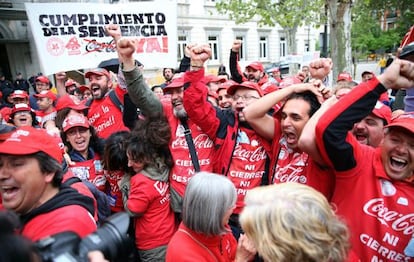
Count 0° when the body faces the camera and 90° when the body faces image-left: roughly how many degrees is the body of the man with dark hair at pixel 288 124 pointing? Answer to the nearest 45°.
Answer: approximately 45°

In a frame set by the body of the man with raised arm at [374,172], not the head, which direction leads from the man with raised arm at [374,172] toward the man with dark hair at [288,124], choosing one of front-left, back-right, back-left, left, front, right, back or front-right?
back-right

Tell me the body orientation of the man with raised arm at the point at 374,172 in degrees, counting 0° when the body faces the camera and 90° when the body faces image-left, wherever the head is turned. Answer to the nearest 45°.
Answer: approximately 0°

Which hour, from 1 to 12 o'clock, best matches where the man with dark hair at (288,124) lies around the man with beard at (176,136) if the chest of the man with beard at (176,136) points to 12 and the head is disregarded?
the man with dark hair at (288,124) is roughly at 10 o'clock from the man with beard at (176,136).

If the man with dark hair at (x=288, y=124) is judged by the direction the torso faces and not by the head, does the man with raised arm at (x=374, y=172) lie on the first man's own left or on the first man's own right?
on the first man's own left

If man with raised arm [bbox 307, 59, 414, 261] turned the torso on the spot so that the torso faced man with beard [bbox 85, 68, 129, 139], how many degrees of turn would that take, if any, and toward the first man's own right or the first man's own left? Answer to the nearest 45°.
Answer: approximately 135° to the first man's own right

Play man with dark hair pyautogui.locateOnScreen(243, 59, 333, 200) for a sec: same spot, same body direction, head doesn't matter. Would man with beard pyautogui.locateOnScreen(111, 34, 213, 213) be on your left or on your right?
on your right

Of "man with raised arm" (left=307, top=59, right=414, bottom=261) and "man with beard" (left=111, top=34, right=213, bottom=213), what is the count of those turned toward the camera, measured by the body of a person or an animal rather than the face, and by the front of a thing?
2
